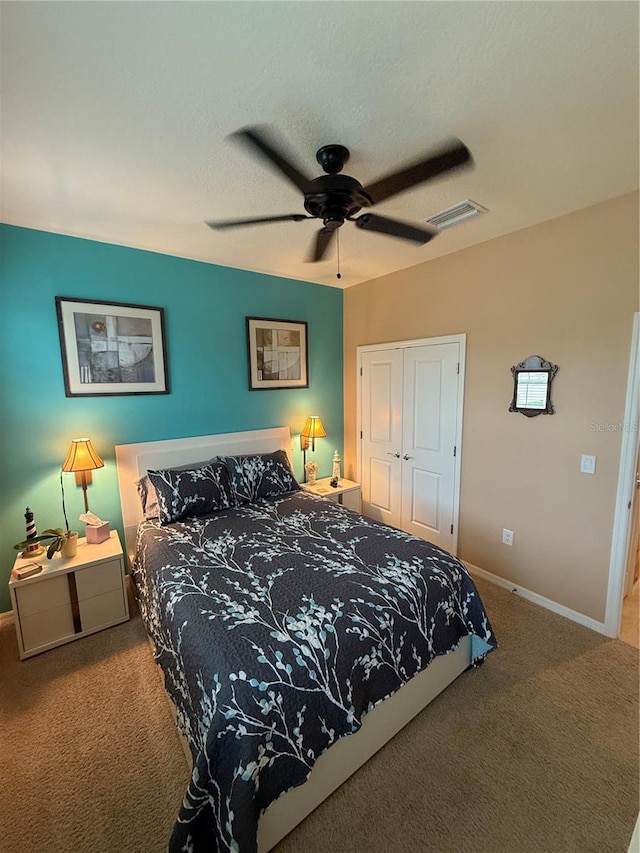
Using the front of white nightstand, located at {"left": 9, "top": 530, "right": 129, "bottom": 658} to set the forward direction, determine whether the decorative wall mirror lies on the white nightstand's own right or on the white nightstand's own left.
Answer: on the white nightstand's own left

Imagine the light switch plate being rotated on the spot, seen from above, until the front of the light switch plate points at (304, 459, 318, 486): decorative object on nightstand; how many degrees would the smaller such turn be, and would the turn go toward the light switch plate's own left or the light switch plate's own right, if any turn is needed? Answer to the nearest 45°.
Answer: approximately 45° to the light switch plate's own right

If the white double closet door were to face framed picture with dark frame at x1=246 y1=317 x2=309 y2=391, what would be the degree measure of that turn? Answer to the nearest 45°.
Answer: approximately 45° to its right

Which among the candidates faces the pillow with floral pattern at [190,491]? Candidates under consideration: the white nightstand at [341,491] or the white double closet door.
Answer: the white double closet door

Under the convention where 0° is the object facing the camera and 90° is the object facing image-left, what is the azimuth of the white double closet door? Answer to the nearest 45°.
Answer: approximately 45°

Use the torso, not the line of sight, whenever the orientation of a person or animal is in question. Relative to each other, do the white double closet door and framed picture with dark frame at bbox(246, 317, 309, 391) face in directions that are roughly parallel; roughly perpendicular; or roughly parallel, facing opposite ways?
roughly perpendicular

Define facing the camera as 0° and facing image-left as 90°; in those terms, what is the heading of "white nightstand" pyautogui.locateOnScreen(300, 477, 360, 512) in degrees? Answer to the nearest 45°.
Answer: approximately 315°

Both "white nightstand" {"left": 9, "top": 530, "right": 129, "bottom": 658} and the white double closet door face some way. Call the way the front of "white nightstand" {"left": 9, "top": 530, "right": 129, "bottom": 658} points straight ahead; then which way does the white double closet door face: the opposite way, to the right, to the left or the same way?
to the right

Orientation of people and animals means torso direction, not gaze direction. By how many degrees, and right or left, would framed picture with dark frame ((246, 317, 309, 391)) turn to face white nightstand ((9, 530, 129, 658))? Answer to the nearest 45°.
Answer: approximately 90° to its right

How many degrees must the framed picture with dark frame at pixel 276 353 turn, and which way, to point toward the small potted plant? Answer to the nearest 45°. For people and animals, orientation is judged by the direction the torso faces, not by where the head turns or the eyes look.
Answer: approximately 90° to its right

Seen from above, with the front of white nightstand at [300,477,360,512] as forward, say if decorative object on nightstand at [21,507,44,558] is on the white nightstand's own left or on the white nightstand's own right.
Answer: on the white nightstand's own right
